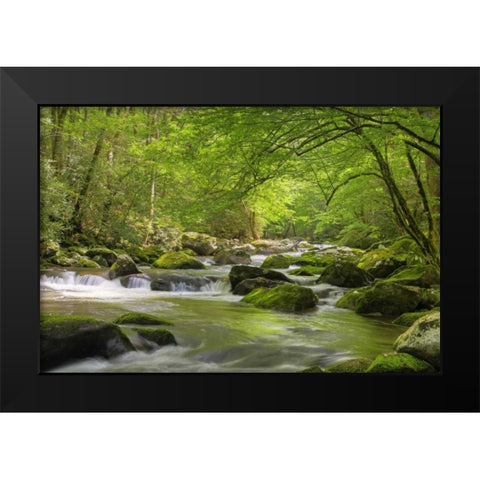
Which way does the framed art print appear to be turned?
toward the camera
